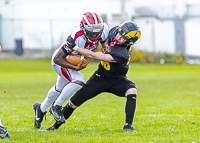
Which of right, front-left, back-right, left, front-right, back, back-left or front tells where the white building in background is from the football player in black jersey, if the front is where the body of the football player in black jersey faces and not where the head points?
back-right

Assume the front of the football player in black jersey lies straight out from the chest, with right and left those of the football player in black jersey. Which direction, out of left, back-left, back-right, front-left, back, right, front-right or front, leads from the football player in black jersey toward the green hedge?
back-right

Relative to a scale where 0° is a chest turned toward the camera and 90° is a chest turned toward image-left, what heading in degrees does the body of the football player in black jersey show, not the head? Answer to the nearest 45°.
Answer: approximately 45°

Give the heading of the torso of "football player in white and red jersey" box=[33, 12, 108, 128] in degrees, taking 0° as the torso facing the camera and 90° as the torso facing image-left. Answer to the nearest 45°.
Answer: approximately 315°

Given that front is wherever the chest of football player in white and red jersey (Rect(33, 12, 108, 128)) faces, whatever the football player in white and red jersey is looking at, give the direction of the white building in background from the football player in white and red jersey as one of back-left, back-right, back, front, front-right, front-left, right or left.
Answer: back-left
